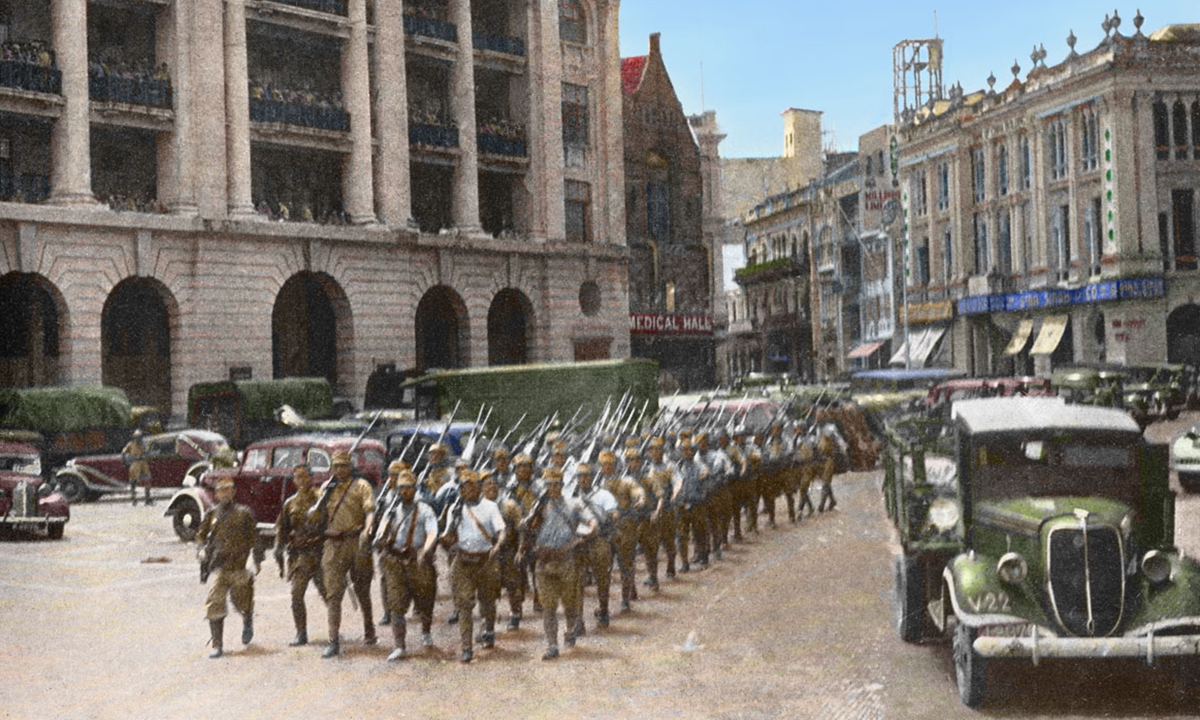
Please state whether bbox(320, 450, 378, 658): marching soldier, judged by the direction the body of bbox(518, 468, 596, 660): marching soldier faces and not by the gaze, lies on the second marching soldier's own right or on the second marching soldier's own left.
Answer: on the second marching soldier's own right

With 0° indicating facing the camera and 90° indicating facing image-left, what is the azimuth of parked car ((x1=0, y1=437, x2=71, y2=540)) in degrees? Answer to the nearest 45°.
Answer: approximately 315°

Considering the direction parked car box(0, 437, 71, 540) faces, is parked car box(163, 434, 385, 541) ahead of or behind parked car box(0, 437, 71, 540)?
ahead

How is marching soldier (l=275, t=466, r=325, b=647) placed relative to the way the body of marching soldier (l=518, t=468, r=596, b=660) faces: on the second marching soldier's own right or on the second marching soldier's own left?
on the second marching soldier's own right

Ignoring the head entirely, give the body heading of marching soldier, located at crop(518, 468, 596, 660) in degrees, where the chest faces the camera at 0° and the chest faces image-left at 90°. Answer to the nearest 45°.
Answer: approximately 0°

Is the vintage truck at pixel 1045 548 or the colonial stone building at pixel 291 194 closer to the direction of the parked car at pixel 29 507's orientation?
the vintage truck

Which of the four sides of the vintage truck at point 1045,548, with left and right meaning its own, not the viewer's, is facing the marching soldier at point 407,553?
right

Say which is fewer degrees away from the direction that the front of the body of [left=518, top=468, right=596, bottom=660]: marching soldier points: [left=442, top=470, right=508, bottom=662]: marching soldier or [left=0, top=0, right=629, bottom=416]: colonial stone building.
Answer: the marching soldier

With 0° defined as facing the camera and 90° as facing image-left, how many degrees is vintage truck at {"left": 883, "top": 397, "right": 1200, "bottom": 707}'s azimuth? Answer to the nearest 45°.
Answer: approximately 0°

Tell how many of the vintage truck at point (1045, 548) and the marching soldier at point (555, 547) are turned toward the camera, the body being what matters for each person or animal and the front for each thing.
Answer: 2
